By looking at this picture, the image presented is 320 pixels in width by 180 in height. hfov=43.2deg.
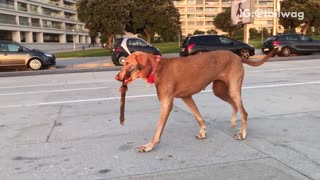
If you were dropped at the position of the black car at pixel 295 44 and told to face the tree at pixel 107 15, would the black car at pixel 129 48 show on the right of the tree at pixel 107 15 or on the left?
left

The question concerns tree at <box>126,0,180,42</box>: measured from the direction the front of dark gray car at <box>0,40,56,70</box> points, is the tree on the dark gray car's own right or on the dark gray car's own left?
on the dark gray car's own left

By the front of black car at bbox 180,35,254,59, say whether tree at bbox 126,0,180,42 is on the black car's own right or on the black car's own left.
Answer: on the black car's own left

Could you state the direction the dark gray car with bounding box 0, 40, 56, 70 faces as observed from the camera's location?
facing to the right of the viewer

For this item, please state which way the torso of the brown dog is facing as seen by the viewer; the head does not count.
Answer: to the viewer's left

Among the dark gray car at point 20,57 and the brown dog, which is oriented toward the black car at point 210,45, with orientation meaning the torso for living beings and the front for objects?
the dark gray car

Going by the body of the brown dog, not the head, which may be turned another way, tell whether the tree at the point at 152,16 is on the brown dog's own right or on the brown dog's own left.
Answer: on the brown dog's own right

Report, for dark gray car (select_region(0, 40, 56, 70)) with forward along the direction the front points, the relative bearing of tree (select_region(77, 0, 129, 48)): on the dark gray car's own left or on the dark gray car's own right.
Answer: on the dark gray car's own left

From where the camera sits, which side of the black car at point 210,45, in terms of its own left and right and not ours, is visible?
right

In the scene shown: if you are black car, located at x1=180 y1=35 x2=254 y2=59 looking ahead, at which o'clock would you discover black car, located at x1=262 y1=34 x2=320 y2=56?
black car, located at x1=262 y1=34 x2=320 y2=56 is roughly at 11 o'clock from black car, located at x1=180 y1=35 x2=254 y2=59.
